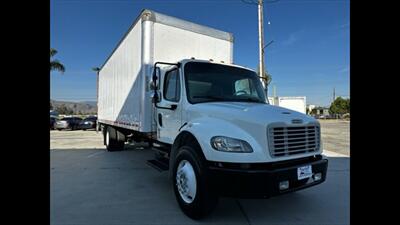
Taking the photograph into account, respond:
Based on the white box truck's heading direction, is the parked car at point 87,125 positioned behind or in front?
behind

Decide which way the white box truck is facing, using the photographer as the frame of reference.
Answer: facing the viewer and to the right of the viewer

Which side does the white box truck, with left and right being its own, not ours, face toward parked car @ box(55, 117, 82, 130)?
back

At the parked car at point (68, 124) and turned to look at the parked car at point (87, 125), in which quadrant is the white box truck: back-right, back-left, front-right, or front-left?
front-right
